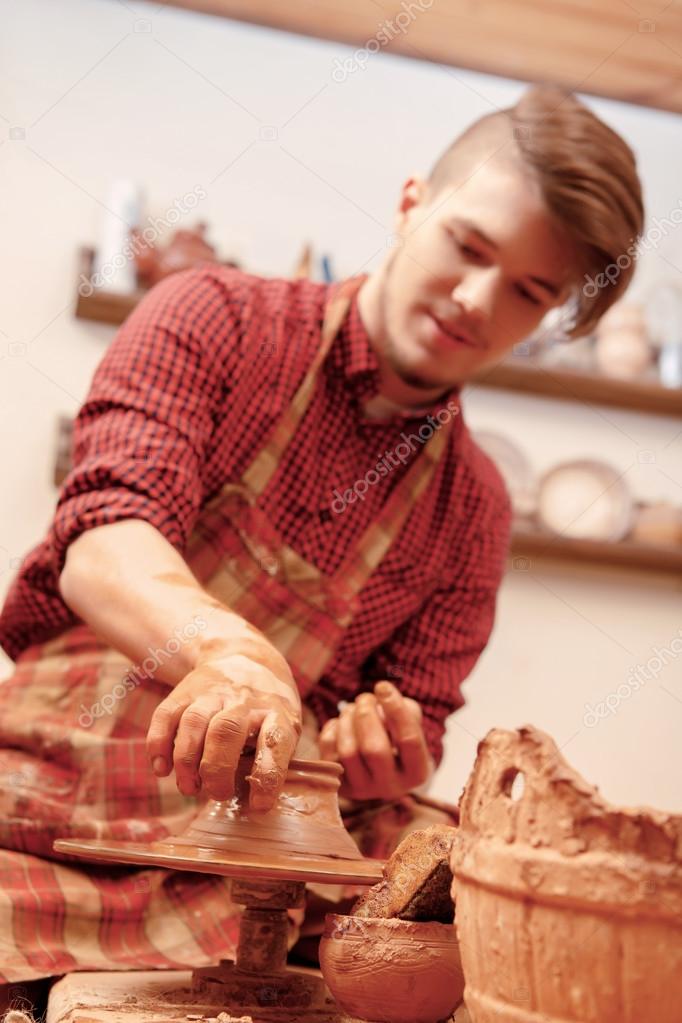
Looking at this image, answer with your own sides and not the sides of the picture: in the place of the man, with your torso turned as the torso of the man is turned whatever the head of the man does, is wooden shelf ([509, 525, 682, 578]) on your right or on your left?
on your left

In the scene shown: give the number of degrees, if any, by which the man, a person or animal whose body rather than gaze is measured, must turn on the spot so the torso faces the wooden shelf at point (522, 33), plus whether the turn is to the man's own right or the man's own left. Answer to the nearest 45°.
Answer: approximately 135° to the man's own left

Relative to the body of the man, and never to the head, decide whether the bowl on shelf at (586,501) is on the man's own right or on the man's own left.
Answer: on the man's own left
